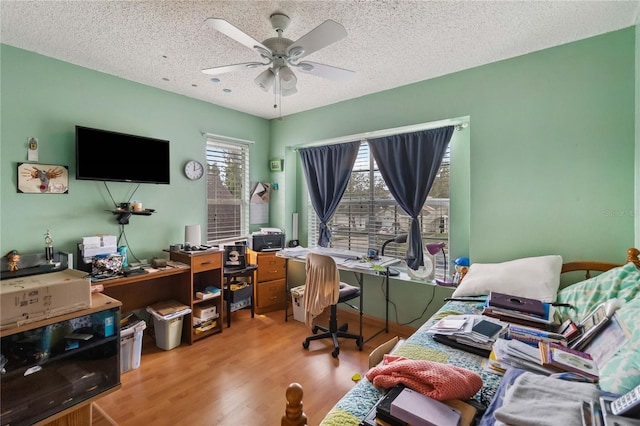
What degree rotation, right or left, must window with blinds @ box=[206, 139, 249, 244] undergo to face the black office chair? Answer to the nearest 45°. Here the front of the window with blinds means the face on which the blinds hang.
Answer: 0° — it already faces it

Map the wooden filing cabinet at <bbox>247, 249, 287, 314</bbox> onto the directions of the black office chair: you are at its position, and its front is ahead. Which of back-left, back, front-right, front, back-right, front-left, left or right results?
left

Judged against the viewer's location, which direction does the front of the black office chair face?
facing away from the viewer and to the right of the viewer

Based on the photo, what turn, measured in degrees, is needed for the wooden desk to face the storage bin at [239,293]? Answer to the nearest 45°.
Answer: approximately 45° to its left

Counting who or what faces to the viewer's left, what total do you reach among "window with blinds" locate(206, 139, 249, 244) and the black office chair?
0

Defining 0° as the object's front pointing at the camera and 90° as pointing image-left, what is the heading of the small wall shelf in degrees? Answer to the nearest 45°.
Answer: approximately 315°

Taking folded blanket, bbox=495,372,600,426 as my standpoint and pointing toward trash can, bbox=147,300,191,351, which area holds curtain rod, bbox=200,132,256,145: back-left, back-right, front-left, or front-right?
front-right

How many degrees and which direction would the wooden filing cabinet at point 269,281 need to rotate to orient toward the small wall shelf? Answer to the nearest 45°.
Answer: approximately 90° to its right

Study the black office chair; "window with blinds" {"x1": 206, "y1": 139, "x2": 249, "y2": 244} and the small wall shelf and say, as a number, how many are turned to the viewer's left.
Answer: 0

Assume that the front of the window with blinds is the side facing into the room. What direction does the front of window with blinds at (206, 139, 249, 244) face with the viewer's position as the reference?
facing the viewer and to the right of the viewer

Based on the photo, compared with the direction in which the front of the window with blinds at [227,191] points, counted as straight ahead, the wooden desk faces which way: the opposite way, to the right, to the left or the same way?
the same way

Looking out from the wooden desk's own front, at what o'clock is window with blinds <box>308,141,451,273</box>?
The window with blinds is roughly at 11 o'clock from the wooden desk.

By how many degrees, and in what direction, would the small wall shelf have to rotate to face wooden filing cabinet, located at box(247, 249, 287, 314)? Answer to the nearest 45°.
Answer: approximately 45° to its left

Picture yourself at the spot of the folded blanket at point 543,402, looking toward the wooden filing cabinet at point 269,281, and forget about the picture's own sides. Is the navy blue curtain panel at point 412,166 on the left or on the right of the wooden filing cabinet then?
right

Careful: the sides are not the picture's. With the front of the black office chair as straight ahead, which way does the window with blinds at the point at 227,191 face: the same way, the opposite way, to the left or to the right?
to the right

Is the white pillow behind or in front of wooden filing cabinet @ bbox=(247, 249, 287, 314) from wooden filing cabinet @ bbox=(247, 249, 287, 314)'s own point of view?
in front

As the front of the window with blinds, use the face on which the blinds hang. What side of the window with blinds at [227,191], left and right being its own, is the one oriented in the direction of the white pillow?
front
